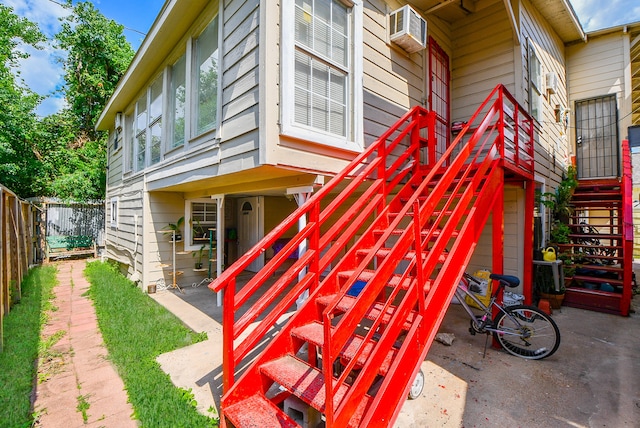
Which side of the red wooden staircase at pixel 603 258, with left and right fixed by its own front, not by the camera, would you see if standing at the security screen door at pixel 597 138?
back

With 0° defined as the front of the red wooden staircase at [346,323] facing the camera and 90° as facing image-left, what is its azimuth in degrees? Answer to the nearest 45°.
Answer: approximately 45°

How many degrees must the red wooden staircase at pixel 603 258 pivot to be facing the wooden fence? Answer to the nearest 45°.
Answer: approximately 45° to its right

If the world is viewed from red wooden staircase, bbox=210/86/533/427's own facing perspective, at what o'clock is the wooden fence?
The wooden fence is roughly at 2 o'clock from the red wooden staircase.

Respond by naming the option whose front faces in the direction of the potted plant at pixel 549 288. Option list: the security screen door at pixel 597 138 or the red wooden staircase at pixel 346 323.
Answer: the security screen door

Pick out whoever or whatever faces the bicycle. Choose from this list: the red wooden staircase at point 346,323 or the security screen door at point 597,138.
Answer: the security screen door

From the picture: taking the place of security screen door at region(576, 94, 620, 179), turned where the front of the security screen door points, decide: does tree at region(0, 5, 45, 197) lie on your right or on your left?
on your right

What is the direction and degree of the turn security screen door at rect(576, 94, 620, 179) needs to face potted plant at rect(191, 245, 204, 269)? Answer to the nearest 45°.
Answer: approximately 45° to its right
